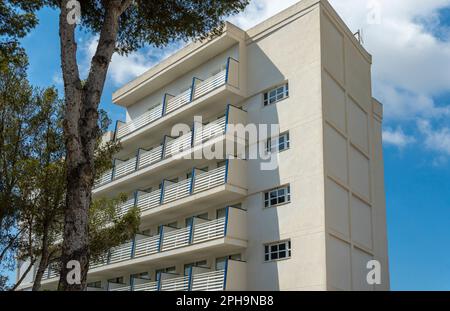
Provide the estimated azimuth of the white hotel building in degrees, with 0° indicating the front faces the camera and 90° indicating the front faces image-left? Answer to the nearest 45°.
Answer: approximately 45°
